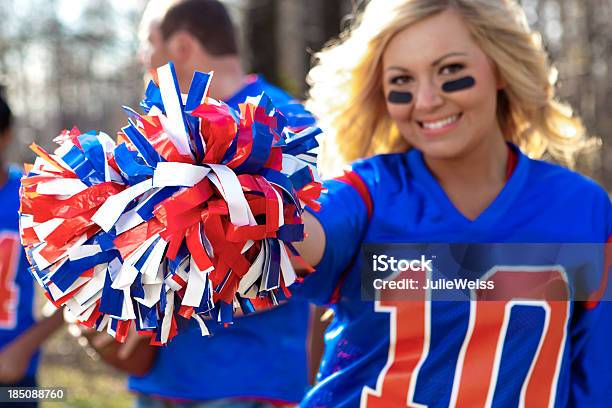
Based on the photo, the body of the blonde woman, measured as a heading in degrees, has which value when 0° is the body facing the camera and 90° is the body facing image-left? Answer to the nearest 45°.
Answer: approximately 0°

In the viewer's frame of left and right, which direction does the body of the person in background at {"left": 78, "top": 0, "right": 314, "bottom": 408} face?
facing to the left of the viewer

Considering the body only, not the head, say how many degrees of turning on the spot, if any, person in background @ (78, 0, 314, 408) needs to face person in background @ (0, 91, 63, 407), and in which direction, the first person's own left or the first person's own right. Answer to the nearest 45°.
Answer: approximately 45° to the first person's own right

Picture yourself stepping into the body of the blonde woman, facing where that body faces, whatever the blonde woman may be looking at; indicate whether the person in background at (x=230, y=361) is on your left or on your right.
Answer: on your right

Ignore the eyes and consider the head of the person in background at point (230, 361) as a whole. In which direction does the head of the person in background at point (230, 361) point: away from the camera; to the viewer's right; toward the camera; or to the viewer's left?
to the viewer's left
